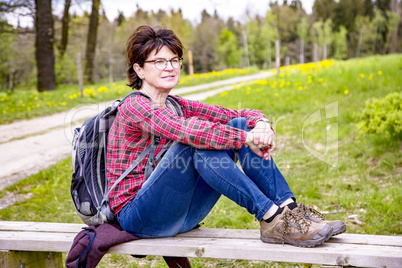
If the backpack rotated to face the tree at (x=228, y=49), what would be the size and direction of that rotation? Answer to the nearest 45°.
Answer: approximately 90° to its right

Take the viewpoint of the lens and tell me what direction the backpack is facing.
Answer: facing to the left of the viewer

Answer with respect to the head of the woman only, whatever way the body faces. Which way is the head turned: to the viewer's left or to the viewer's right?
to the viewer's right

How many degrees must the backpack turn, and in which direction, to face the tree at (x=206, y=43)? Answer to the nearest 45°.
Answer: approximately 90° to its right

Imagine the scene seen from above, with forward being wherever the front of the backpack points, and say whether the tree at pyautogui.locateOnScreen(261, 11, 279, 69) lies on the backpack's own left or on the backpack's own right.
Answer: on the backpack's own right
